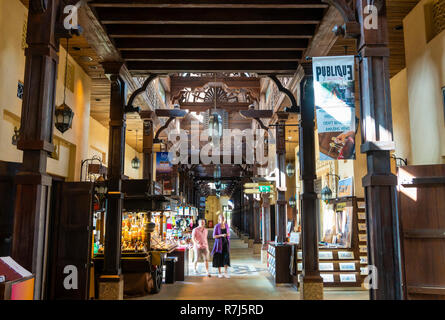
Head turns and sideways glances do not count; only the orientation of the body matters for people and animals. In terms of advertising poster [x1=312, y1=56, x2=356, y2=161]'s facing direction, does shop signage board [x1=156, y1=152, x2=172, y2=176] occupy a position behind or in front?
behind

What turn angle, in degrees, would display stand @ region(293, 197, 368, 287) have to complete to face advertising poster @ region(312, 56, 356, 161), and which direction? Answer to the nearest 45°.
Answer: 0° — it already faces it

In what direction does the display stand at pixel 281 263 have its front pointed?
to the viewer's left

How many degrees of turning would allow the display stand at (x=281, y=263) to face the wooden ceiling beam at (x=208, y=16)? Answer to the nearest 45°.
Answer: approximately 90° to its left

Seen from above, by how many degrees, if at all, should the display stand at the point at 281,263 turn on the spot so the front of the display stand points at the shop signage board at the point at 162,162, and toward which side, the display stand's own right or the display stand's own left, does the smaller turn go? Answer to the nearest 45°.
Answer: approximately 45° to the display stand's own right

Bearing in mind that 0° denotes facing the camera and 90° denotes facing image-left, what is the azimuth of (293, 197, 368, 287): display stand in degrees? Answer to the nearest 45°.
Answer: approximately 0°

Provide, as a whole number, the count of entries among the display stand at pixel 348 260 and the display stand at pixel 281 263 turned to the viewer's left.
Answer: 1

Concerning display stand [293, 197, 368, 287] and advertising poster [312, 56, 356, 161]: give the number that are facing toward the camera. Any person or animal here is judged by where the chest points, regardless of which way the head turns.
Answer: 2

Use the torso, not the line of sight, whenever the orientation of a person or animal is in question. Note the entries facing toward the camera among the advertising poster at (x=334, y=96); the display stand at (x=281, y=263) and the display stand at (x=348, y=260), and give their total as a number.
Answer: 2

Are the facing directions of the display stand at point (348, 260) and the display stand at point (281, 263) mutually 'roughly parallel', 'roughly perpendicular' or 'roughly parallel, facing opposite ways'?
roughly perpendicular

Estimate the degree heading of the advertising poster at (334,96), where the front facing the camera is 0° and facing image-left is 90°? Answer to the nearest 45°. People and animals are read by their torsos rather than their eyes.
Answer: approximately 0°
